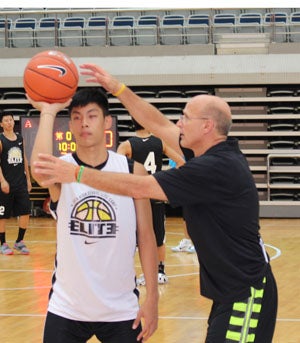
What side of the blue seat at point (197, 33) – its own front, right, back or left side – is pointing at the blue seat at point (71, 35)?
right

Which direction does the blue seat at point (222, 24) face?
toward the camera

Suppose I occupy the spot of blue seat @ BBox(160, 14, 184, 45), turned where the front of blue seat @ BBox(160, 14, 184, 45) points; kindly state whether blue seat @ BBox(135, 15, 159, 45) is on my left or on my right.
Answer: on my right

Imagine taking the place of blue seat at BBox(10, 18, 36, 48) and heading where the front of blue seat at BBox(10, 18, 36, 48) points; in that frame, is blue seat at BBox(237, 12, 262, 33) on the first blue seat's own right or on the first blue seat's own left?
on the first blue seat's own left

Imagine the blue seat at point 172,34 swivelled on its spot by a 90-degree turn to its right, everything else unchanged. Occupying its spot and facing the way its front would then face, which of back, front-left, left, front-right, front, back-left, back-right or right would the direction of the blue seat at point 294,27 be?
back

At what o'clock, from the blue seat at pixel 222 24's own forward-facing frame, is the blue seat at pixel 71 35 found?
the blue seat at pixel 71 35 is roughly at 3 o'clock from the blue seat at pixel 222 24.

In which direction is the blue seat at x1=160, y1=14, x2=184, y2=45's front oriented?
toward the camera

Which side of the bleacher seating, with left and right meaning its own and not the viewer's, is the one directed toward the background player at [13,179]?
front

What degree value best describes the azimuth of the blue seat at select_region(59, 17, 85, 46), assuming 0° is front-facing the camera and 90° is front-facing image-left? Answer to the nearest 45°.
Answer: approximately 0°

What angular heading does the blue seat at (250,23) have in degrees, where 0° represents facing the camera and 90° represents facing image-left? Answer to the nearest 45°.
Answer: approximately 0°
